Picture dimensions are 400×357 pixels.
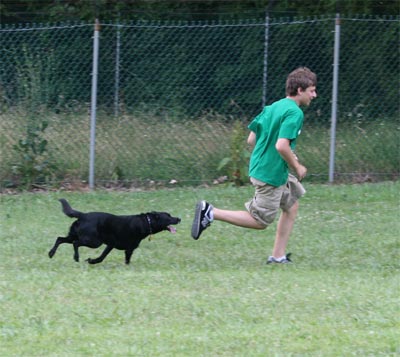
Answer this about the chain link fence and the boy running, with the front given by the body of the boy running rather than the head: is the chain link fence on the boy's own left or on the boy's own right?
on the boy's own left

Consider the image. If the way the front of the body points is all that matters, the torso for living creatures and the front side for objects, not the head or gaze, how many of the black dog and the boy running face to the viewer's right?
2

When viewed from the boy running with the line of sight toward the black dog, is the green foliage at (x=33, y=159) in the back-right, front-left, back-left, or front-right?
front-right

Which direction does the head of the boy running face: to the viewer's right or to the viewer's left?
to the viewer's right

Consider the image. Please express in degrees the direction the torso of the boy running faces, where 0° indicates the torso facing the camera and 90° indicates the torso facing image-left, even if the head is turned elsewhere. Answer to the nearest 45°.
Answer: approximately 270°

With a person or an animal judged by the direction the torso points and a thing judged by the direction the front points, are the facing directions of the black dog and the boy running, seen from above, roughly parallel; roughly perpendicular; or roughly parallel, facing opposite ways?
roughly parallel

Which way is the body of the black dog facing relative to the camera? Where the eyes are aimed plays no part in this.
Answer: to the viewer's right

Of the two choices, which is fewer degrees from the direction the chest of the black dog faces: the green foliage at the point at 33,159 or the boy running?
the boy running

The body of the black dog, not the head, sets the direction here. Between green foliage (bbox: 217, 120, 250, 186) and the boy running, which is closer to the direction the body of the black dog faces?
the boy running

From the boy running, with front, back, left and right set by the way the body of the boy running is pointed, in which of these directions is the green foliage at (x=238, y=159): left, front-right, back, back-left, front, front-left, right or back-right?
left

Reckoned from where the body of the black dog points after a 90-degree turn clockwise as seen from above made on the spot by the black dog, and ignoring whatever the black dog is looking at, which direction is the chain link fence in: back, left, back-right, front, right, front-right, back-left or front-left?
back

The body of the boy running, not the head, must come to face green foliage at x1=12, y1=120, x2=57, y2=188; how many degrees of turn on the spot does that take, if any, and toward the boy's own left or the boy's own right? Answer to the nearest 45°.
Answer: approximately 135° to the boy's own left
